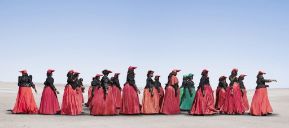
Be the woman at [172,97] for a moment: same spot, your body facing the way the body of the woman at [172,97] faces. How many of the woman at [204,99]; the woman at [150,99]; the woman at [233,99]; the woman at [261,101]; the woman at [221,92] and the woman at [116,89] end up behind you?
2

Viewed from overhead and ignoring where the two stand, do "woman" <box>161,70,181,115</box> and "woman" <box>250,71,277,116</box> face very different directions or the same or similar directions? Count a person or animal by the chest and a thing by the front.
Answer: same or similar directions

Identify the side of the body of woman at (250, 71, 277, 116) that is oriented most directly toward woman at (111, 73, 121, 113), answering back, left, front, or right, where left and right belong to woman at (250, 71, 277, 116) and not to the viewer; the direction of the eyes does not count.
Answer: back

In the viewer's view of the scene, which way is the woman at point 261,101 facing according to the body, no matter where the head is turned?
to the viewer's right

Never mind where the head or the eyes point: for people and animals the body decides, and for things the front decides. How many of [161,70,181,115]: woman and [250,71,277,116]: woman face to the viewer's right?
2

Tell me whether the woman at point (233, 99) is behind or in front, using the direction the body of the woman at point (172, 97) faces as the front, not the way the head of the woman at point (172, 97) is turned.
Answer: in front

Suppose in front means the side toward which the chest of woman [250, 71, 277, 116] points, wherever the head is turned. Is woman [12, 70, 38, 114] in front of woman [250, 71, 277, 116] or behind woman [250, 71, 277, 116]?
behind
